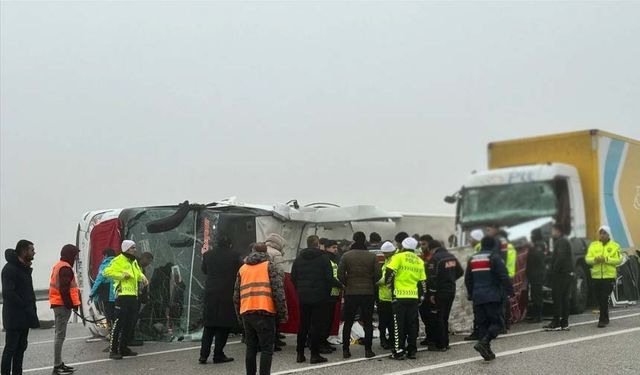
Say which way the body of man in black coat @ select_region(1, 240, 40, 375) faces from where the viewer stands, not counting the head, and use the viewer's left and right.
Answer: facing to the right of the viewer

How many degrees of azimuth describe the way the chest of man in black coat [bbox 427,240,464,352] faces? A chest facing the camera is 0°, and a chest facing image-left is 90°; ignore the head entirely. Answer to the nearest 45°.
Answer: approximately 135°

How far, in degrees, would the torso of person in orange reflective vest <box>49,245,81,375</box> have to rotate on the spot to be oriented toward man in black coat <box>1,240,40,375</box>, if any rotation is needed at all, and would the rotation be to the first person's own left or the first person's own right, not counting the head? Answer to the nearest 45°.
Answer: approximately 135° to the first person's own right

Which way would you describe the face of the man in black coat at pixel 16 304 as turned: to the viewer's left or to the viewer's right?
to the viewer's right

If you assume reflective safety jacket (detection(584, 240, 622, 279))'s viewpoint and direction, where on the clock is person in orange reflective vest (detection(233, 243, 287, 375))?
The person in orange reflective vest is roughly at 1 o'clock from the reflective safety jacket.

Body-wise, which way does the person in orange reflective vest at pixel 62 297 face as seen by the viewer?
to the viewer's right

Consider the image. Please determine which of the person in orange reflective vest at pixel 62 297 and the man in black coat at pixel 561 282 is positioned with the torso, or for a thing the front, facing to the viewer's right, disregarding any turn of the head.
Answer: the person in orange reflective vest

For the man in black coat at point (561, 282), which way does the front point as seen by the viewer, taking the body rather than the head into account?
to the viewer's left

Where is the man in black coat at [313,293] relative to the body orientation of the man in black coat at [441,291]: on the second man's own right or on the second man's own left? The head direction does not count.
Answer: on the second man's own left

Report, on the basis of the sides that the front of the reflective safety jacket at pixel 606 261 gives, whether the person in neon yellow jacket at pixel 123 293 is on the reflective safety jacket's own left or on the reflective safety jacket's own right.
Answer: on the reflective safety jacket's own right
